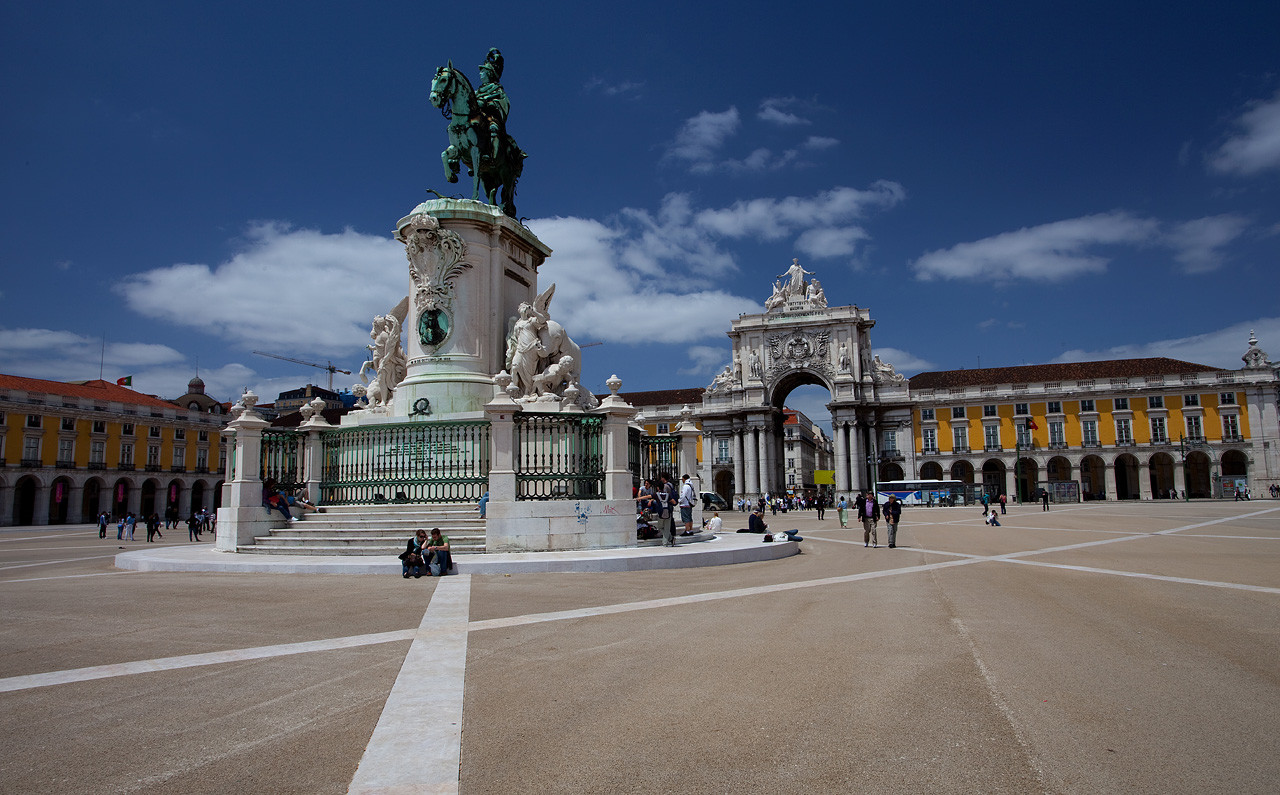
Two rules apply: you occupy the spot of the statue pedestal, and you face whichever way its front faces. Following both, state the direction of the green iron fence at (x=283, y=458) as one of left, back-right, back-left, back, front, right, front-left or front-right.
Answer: front-right

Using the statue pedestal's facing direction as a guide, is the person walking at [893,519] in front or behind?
behind

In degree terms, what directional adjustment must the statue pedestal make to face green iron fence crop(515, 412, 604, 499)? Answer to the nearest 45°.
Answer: approximately 90° to its left

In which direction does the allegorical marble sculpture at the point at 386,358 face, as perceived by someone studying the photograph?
facing the viewer and to the left of the viewer

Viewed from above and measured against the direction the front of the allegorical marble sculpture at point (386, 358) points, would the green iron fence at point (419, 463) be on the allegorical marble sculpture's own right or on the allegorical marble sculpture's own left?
on the allegorical marble sculpture's own left

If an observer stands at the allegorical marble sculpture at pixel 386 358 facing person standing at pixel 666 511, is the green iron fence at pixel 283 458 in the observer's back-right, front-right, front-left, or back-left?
back-right

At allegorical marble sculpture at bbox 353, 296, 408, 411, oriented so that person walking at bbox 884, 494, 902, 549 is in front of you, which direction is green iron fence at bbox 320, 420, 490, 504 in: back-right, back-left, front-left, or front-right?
front-right

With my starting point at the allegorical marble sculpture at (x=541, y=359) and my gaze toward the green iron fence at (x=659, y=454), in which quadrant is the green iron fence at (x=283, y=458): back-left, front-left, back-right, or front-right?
back-left
